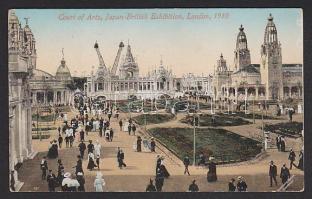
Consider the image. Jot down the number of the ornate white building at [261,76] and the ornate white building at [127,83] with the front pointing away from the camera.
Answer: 0

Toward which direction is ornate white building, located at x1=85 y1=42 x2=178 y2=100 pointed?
toward the camera

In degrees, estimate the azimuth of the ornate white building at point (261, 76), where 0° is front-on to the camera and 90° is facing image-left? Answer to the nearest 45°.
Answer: approximately 45°

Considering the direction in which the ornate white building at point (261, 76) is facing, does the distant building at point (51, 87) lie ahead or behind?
ahead
